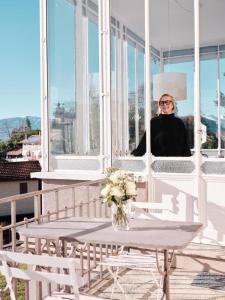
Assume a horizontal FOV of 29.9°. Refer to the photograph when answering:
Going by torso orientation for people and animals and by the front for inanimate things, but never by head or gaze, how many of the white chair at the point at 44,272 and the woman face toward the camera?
1

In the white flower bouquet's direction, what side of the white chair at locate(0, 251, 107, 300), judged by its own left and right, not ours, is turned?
front

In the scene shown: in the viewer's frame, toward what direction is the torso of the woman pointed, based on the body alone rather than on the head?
toward the camera

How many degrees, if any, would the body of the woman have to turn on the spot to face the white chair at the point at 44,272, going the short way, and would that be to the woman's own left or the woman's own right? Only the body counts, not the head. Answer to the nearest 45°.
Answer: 0° — they already face it

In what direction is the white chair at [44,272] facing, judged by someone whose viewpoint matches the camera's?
facing away from the viewer and to the right of the viewer

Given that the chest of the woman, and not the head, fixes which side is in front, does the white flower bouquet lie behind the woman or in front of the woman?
in front

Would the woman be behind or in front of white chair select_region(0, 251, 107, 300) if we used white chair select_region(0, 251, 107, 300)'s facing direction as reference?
in front
